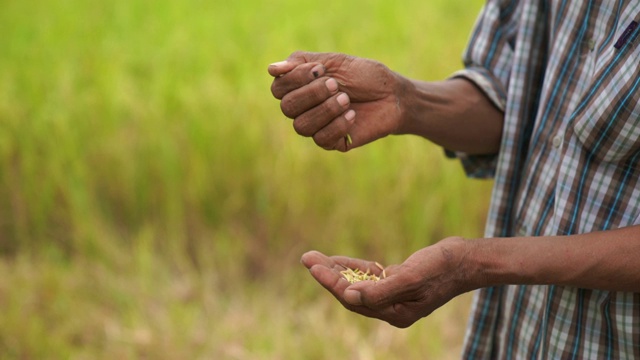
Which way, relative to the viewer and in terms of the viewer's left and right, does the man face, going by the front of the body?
facing the viewer and to the left of the viewer
